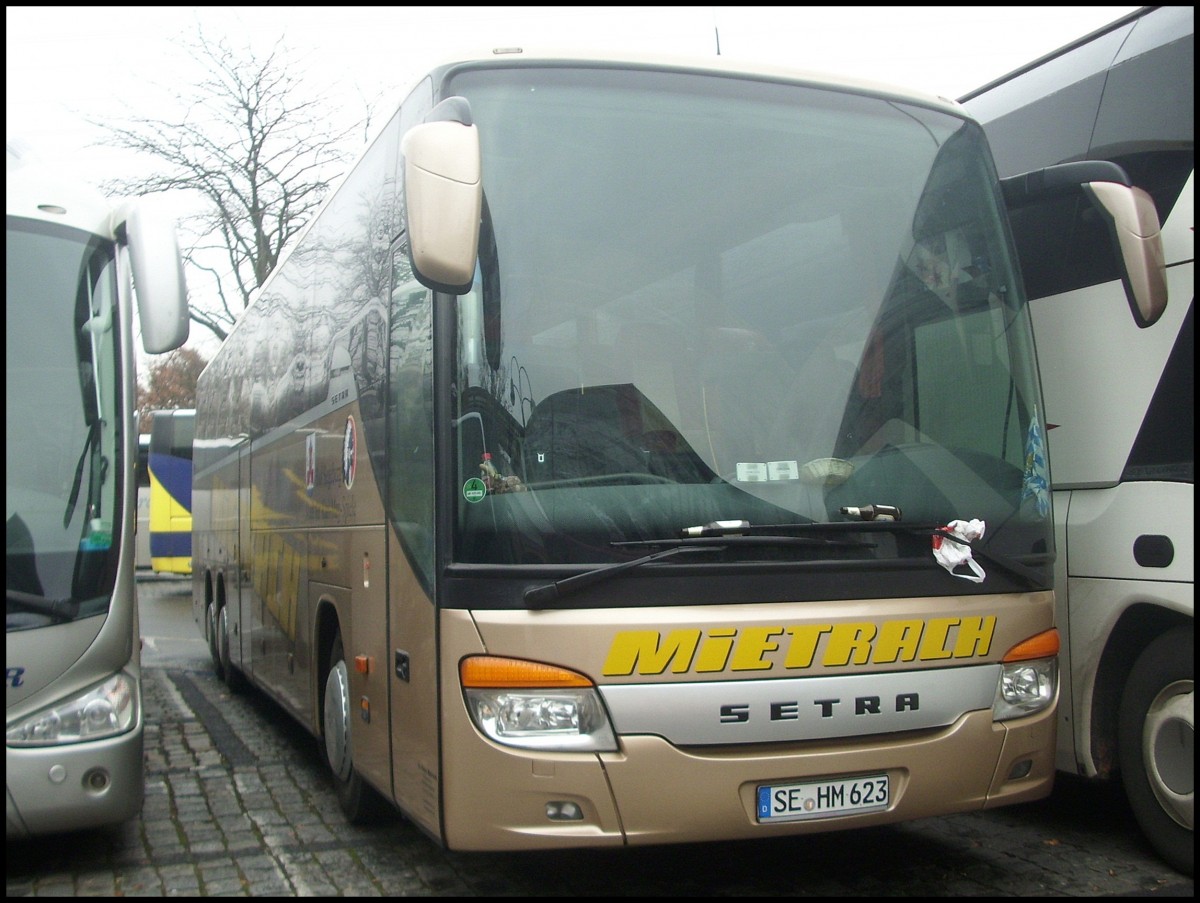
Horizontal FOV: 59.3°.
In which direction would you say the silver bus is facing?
toward the camera

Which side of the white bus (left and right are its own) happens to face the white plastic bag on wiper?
right

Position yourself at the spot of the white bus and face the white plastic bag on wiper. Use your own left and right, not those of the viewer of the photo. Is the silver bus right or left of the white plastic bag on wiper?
right

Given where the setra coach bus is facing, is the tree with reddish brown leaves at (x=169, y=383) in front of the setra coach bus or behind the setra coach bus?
behind

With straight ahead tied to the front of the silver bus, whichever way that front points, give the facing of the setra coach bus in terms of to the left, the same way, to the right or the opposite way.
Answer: the same way

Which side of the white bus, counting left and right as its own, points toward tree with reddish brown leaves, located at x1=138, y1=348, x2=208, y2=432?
back

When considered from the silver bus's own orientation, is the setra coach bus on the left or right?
on its left

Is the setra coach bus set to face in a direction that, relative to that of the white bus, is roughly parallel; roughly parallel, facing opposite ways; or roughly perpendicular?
roughly parallel

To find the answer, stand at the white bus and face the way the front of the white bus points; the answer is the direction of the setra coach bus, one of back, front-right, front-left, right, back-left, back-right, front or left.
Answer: right

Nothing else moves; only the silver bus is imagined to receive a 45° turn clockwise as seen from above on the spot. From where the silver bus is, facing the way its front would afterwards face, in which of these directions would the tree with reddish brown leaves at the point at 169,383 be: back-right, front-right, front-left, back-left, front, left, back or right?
back-right

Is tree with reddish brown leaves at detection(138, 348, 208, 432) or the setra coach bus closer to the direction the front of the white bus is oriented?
the setra coach bus

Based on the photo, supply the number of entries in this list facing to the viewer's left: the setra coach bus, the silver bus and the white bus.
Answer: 0

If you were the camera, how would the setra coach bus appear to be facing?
facing the viewer and to the right of the viewer

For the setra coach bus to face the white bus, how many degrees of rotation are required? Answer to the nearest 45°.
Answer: approximately 90° to its left
